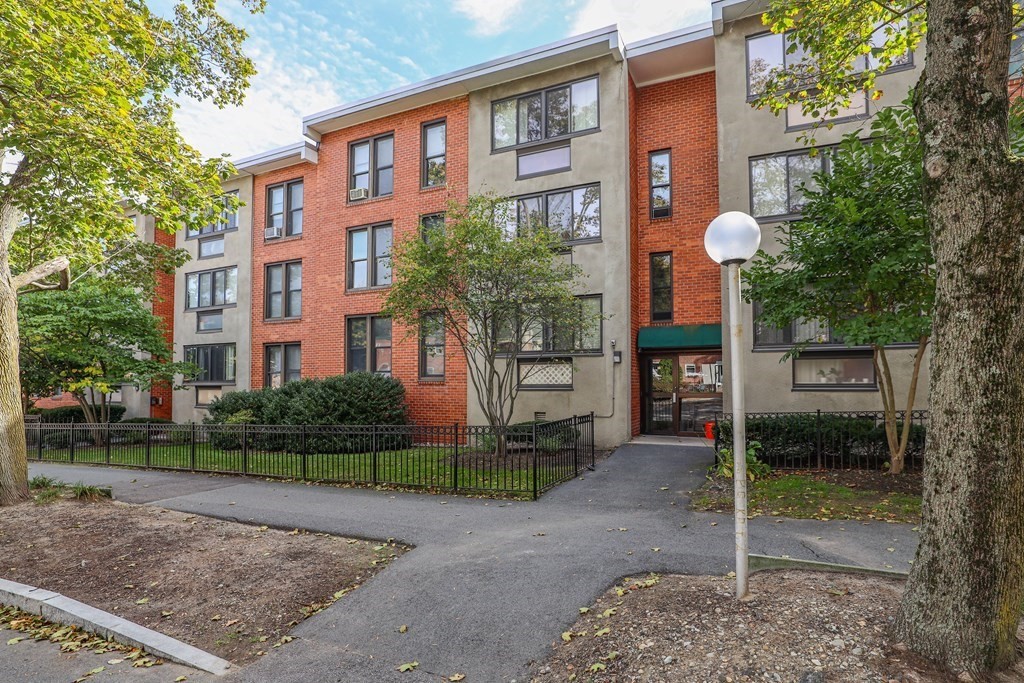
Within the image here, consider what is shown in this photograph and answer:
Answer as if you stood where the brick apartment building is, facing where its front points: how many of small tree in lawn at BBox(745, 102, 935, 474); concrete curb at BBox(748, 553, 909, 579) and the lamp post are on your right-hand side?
0

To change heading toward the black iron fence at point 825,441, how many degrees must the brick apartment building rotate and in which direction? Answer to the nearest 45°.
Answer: approximately 90° to its left

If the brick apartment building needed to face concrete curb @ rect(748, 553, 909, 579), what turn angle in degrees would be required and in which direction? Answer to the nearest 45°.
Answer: approximately 45° to its left

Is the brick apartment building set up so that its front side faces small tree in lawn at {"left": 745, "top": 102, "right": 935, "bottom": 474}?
no

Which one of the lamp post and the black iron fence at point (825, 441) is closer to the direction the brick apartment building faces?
the lamp post

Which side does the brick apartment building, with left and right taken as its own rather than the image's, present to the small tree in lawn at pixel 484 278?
front

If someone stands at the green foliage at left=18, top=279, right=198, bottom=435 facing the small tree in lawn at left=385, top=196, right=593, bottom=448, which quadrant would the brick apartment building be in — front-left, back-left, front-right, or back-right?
front-left

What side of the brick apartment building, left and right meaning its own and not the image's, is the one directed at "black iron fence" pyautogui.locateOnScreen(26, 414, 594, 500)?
front

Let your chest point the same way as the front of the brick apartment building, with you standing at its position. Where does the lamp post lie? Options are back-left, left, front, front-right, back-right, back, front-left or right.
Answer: front-left

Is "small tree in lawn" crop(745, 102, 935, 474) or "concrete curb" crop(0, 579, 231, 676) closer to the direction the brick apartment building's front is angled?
the concrete curb

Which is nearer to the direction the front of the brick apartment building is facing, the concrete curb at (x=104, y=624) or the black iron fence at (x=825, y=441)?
the concrete curb

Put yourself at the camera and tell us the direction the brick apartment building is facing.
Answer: facing the viewer and to the left of the viewer

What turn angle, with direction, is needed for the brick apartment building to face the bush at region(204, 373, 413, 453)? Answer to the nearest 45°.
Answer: approximately 45° to its right
